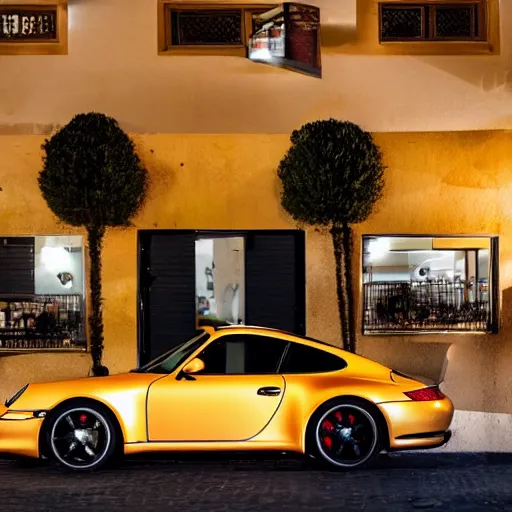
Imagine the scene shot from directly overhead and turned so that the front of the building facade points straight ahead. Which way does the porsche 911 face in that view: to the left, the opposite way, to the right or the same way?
to the right

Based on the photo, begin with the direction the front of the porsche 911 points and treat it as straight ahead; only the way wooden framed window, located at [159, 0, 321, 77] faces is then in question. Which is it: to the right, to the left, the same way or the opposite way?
to the left

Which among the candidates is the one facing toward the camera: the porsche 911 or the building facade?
the building facade

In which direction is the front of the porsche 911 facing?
to the viewer's left

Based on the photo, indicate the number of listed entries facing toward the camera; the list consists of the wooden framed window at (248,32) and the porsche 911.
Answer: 1

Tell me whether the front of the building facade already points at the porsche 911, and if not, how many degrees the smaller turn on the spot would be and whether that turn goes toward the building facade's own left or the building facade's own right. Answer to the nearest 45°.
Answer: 0° — it already faces it

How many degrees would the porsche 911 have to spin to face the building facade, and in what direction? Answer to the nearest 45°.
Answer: approximately 90° to its right

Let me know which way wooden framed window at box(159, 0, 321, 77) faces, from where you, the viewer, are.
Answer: facing the viewer
